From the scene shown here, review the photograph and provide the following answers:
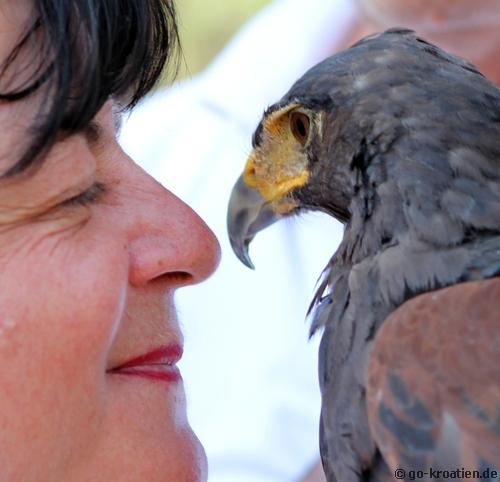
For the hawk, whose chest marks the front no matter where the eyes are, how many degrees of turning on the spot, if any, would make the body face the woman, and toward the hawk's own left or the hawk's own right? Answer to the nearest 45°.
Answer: approximately 45° to the hawk's own left

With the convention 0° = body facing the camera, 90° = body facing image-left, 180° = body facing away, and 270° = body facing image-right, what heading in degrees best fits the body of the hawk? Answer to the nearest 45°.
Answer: approximately 90°

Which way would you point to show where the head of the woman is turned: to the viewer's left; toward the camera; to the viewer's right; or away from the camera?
to the viewer's right
